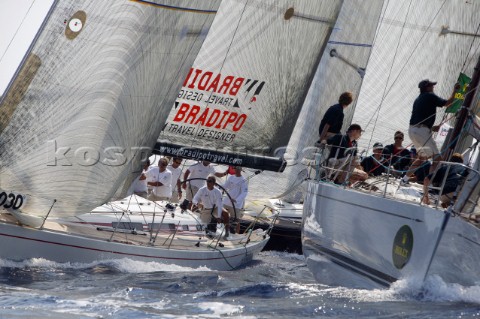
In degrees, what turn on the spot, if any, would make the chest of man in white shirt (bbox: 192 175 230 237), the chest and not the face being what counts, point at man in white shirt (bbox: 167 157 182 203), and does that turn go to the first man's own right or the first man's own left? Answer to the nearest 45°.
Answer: approximately 135° to the first man's own right

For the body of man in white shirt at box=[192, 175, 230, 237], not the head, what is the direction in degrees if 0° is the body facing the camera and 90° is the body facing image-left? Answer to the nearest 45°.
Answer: approximately 0°
